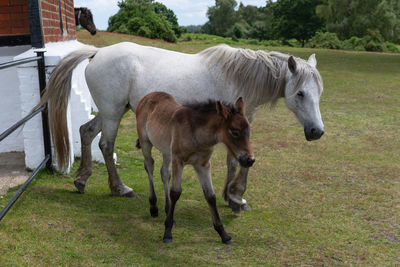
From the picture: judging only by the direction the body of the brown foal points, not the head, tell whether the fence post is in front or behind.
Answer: behind

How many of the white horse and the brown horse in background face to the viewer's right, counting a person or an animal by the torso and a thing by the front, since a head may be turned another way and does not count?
2

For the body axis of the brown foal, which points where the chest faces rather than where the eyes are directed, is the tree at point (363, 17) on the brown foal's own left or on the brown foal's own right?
on the brown foal's own left

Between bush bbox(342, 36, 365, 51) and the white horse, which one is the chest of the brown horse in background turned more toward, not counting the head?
the bush

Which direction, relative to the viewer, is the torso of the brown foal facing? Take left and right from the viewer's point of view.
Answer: facing the viewer and to the right of the viewer

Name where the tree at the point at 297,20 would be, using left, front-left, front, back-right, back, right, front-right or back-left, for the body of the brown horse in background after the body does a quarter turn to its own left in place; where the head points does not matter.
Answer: front-right

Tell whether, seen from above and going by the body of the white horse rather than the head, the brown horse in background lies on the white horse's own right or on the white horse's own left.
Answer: on the white horse's own left

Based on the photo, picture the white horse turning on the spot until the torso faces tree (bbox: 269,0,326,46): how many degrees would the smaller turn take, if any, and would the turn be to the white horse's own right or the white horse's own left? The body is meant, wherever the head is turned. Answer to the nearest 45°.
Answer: approximately 90° to the white horse's own left

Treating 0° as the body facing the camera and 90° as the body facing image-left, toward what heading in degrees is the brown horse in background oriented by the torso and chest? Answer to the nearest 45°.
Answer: approximately 270°

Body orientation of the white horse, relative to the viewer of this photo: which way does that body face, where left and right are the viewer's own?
facing to the right of the viewer

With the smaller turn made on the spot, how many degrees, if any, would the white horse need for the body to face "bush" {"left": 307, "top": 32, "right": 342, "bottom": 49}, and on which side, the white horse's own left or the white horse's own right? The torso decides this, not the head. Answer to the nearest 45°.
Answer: approximately 45° to the white horse's own left

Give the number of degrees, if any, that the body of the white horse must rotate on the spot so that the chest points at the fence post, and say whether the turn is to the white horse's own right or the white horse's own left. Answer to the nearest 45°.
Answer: approximately 180°

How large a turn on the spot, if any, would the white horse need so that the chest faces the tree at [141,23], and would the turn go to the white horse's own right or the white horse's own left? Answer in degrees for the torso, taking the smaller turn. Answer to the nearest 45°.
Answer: approximately 90° to the white horse's own left
